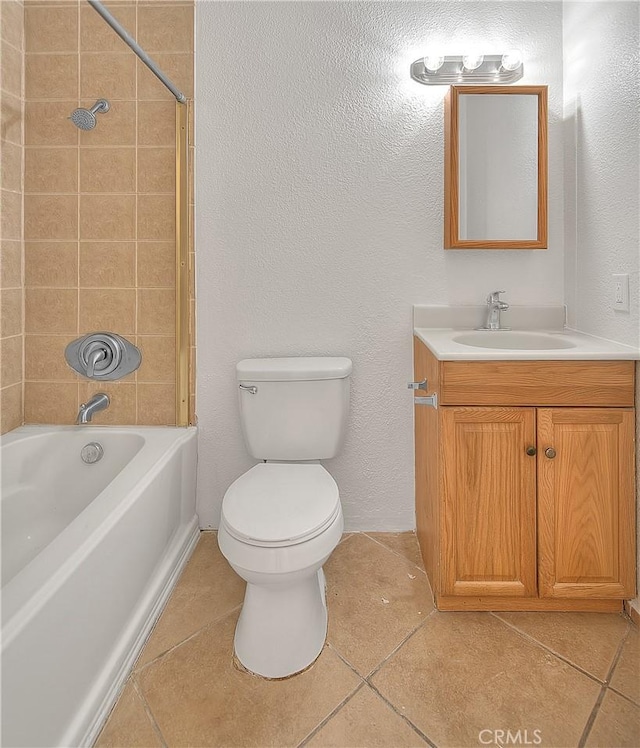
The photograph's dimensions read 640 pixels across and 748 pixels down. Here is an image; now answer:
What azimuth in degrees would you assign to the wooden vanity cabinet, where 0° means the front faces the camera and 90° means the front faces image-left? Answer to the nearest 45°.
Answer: approximately 0°

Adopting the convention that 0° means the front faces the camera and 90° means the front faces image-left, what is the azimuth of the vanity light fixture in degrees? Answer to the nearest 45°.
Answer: approximately 0°
